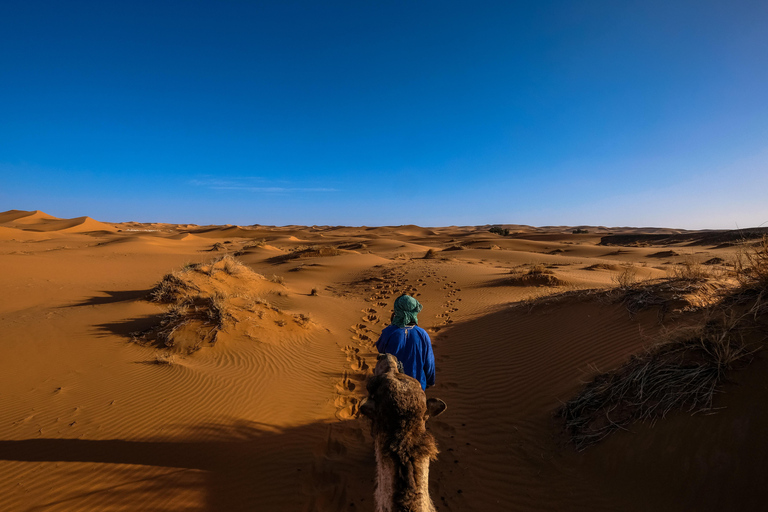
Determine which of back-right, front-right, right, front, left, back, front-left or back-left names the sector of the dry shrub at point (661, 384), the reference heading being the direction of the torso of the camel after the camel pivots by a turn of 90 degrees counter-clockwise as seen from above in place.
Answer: back-right

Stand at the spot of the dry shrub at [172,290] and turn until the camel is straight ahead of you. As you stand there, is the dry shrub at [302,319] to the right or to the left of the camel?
left

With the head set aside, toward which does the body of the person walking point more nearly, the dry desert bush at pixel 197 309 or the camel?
the dry desert bush

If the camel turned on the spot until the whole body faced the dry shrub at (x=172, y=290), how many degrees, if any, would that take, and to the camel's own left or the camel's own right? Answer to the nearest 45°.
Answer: approximately 45° to the camel's own left

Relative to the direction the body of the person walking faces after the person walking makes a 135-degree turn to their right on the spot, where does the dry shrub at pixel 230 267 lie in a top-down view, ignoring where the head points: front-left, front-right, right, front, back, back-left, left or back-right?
back

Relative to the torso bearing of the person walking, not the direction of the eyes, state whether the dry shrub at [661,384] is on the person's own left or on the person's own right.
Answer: on the person's own right

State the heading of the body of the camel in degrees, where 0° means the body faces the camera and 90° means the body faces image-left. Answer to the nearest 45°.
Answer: approximately 180°

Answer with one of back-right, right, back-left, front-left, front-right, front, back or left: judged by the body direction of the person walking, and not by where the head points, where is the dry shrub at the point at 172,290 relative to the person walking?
front-left

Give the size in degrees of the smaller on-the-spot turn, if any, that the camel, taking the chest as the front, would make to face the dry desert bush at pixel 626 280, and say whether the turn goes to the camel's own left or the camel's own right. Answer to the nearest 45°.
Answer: approximately 45° to the camel's own right

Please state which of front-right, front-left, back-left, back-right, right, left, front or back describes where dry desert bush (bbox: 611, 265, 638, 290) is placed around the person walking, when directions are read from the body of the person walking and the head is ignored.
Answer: front-right

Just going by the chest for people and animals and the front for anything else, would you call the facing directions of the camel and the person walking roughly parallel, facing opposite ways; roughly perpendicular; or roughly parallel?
roughly parallel

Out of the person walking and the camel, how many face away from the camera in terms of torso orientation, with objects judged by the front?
2

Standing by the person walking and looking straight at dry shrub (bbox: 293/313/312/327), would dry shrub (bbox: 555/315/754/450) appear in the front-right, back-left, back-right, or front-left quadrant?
back-right

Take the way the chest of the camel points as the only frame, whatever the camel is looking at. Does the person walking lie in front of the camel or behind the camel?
in front

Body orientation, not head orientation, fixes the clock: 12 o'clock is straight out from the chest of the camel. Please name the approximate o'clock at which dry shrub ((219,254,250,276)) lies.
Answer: The dry shrub is roughly at 11 o'clock from the camel.

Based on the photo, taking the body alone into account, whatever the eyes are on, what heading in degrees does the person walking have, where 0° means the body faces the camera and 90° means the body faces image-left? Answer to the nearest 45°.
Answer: approximately 180°
